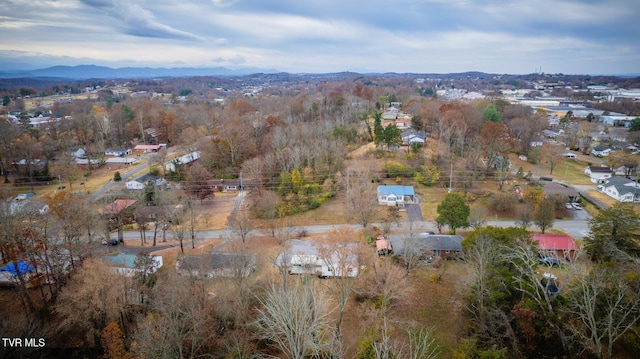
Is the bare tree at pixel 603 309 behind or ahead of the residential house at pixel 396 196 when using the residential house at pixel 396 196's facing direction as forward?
ahead

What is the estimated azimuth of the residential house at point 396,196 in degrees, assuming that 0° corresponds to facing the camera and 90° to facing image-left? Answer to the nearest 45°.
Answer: approximately 0°

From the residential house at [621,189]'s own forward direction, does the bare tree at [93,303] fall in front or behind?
in front

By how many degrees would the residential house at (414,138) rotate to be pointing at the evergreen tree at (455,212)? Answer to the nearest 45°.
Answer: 0° — it already faces it

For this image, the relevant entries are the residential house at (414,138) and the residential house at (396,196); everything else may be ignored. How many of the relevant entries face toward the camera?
2

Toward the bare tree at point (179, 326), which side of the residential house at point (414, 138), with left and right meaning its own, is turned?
front

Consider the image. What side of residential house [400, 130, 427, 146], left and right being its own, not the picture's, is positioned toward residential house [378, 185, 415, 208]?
front

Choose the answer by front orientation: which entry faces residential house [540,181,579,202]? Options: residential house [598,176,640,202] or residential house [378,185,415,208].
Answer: residential house [598,176,640,202]

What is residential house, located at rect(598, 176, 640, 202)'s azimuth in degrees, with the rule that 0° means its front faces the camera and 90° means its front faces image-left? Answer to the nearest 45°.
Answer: approximately 45°

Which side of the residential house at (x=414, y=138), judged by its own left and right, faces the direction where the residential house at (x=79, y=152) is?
right

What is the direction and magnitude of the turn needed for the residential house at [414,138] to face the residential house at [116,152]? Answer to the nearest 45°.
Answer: approximately 90° to its right

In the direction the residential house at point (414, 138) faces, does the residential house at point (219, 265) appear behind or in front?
in front

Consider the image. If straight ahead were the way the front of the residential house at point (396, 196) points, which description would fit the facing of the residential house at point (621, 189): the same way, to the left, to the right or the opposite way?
to the right
